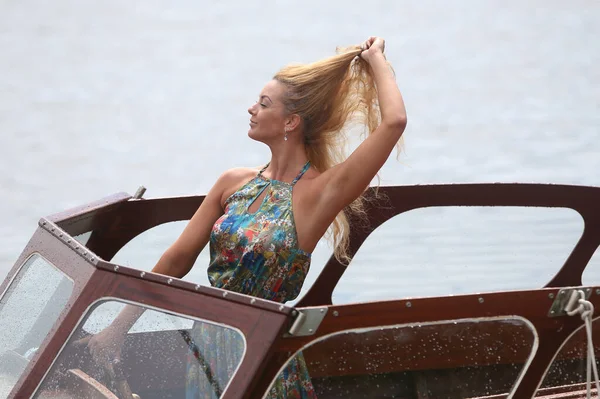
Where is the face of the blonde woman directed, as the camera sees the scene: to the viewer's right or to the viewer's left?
to the viewer's left

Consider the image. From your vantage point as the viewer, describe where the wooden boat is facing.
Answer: facing the viewer and to the left of the viewer
